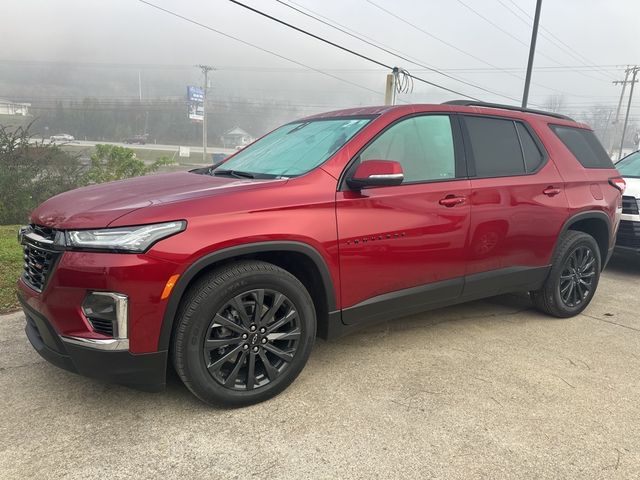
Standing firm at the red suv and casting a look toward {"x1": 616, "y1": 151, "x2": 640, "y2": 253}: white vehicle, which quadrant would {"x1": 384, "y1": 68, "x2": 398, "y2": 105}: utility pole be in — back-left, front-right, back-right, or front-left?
front-left

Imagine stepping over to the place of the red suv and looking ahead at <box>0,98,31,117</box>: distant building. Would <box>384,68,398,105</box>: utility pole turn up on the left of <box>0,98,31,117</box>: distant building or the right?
right

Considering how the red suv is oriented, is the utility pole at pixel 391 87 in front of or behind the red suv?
behind

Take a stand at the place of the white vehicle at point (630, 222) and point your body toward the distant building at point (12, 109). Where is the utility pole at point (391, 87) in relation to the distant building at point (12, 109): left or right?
right

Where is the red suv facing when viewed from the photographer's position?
facing the viewer and to the left of the viewer

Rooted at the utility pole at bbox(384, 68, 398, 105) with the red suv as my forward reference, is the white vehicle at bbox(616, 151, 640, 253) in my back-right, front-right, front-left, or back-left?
front-left

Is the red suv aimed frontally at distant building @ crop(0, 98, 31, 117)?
no

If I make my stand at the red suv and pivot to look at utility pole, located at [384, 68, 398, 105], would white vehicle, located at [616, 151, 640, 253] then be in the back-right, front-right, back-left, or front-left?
front-right

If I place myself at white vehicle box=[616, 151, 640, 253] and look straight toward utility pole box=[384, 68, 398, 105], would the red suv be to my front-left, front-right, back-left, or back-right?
back-left

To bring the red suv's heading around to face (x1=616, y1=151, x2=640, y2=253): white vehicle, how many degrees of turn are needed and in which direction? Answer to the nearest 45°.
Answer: approximately 180°
